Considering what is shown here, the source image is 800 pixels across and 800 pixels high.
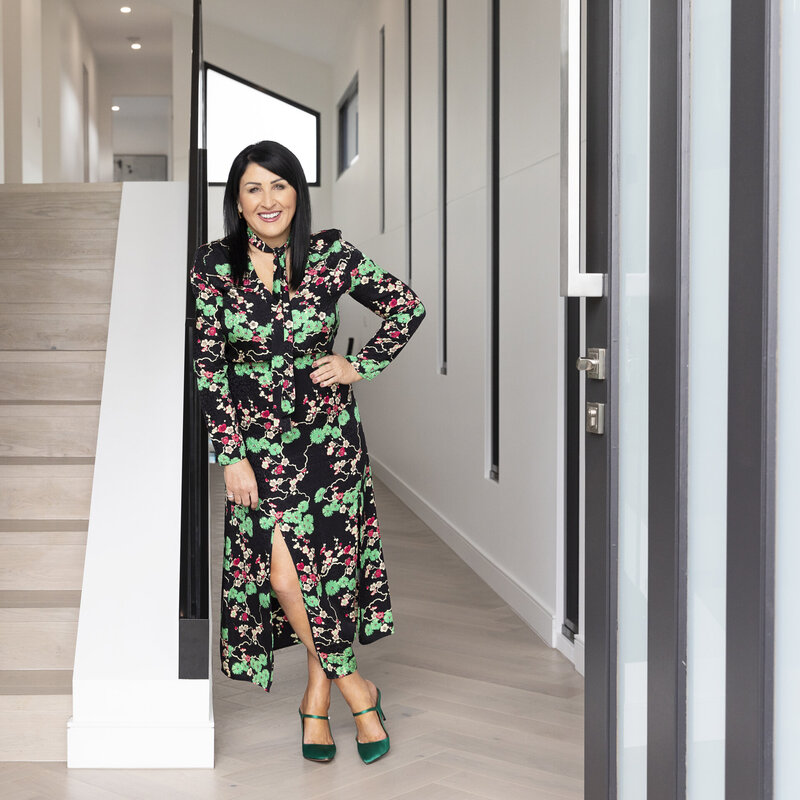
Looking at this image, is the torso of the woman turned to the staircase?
no

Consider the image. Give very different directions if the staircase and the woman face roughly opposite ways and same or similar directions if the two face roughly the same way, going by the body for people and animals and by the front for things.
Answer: same or similar directions

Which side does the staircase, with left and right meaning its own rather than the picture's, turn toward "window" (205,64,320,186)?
back

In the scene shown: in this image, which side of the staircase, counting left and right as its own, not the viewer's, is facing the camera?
front

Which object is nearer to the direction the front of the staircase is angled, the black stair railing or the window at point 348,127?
the black stair railing

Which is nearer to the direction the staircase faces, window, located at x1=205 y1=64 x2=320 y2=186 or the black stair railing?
the black stair railing

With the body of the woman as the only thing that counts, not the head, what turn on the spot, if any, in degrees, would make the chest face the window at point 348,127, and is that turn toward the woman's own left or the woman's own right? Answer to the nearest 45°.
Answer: approximately 180°

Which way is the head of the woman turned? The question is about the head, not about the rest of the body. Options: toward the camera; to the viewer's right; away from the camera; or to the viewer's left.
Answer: toward the camera

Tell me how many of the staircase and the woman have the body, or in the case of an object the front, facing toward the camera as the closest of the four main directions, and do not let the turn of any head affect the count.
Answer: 2
